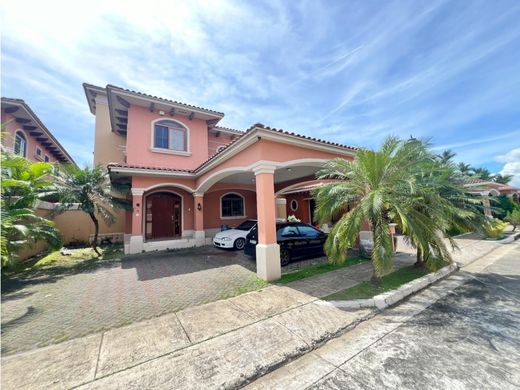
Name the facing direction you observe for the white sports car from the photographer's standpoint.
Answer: facing the viewer and to the left of the viewer

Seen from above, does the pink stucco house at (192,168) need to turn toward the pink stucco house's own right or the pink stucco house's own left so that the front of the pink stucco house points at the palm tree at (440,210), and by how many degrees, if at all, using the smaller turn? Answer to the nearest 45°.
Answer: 0° — it already faces it

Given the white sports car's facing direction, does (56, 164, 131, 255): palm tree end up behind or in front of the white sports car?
in front

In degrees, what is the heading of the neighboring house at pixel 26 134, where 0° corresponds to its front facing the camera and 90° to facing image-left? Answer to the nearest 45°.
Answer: approximately 315°

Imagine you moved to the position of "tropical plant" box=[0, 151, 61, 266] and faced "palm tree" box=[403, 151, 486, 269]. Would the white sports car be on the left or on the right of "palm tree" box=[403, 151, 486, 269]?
left

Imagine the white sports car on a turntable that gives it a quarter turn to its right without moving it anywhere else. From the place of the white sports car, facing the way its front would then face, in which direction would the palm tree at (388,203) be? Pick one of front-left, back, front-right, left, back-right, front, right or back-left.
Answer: back

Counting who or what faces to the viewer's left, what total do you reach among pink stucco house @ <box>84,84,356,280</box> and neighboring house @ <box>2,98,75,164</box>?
0

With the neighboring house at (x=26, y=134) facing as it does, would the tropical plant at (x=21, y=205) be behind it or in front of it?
in front

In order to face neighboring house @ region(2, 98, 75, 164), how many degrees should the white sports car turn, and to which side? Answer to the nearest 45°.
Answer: approximately 45° to its right

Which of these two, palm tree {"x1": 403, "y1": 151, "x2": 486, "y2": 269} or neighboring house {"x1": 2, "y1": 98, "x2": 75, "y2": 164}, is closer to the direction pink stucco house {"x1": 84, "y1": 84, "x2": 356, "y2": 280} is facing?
the palm tree

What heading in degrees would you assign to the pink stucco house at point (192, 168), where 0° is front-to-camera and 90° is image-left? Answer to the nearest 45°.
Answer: approximately 315°

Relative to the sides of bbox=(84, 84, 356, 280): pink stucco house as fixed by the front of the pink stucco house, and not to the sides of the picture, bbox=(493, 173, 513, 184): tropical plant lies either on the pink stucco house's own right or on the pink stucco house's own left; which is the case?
on the pink stucco house's own left
